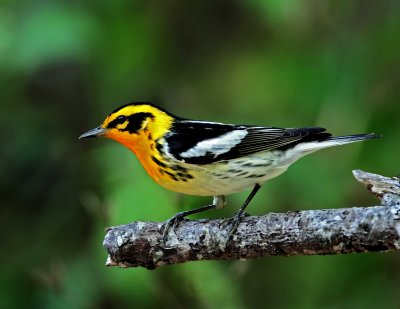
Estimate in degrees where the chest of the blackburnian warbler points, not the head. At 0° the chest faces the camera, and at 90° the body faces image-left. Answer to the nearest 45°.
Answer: approximately 90°
